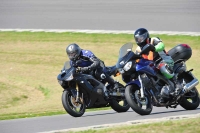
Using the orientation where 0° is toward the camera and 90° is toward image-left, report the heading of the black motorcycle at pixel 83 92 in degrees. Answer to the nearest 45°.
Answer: approximately 45°

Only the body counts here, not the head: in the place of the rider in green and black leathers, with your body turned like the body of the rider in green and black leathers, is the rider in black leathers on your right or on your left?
on your right

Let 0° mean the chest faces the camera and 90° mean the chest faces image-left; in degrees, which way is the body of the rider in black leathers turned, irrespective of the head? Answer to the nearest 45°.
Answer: approximately 45°

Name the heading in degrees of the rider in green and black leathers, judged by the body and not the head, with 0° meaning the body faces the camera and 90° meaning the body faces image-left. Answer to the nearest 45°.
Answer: approximately 45°
